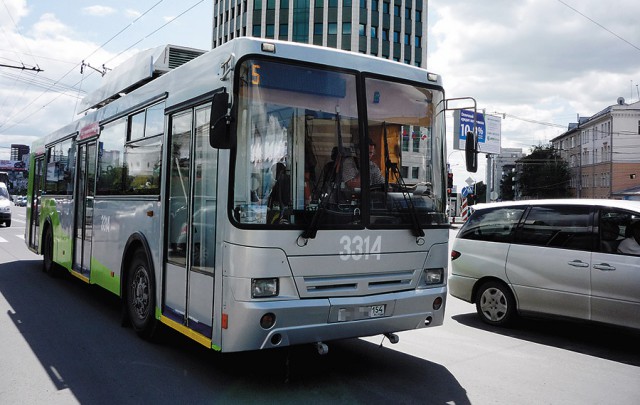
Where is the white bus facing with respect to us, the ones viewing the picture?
facing the viewer and to the right of the viewer

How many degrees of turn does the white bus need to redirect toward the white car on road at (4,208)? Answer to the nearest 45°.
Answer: approximately 180°

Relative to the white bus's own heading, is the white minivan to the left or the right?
on its left

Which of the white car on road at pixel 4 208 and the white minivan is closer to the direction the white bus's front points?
the white minivan
